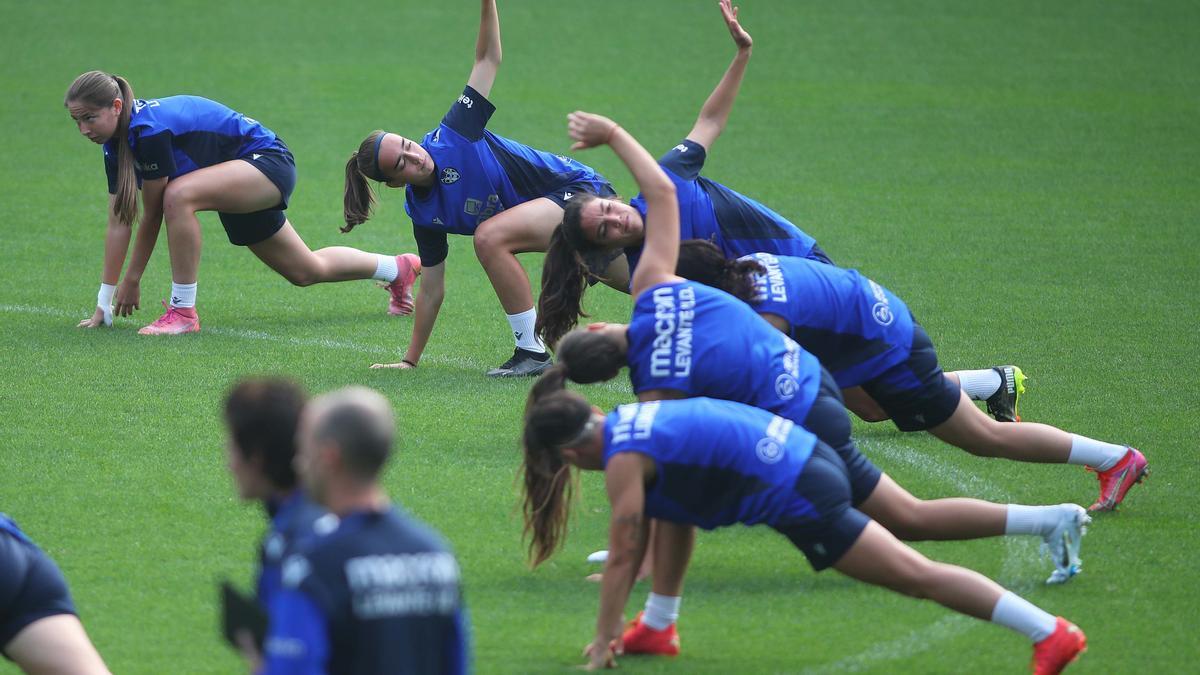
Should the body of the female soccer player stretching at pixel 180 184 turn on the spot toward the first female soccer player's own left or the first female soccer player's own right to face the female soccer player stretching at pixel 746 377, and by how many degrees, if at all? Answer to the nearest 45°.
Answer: approximately 135° to the first female soccer player's own left

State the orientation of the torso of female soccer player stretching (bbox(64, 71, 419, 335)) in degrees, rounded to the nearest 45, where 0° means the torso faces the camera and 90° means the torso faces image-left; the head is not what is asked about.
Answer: approximately 90°

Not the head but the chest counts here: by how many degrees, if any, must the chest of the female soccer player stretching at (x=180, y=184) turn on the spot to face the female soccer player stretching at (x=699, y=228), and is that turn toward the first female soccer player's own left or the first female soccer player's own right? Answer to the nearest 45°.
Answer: approximately 135° to the first female soccer player's own left

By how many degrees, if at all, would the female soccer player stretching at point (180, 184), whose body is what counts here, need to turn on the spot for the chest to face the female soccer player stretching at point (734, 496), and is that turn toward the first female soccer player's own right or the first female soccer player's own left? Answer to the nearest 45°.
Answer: approximately 90° to the first female soccer player's own left

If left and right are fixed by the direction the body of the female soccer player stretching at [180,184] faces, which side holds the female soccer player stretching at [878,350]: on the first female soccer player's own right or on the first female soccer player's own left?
on the first female soccer player's own left

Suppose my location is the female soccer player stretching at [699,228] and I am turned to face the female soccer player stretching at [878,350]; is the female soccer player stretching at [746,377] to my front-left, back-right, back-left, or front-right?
front-right

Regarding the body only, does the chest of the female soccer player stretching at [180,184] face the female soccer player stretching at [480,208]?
no

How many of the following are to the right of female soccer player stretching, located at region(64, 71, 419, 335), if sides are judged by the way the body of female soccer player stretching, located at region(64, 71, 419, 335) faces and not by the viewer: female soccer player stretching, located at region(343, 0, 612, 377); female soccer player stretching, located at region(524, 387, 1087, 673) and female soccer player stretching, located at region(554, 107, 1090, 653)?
0

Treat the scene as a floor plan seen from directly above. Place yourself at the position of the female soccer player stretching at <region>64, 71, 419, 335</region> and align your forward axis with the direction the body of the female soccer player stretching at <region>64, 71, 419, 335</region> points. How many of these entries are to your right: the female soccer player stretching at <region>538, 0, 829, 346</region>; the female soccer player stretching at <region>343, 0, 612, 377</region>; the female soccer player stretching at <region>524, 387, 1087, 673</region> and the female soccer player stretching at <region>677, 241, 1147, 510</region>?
0
